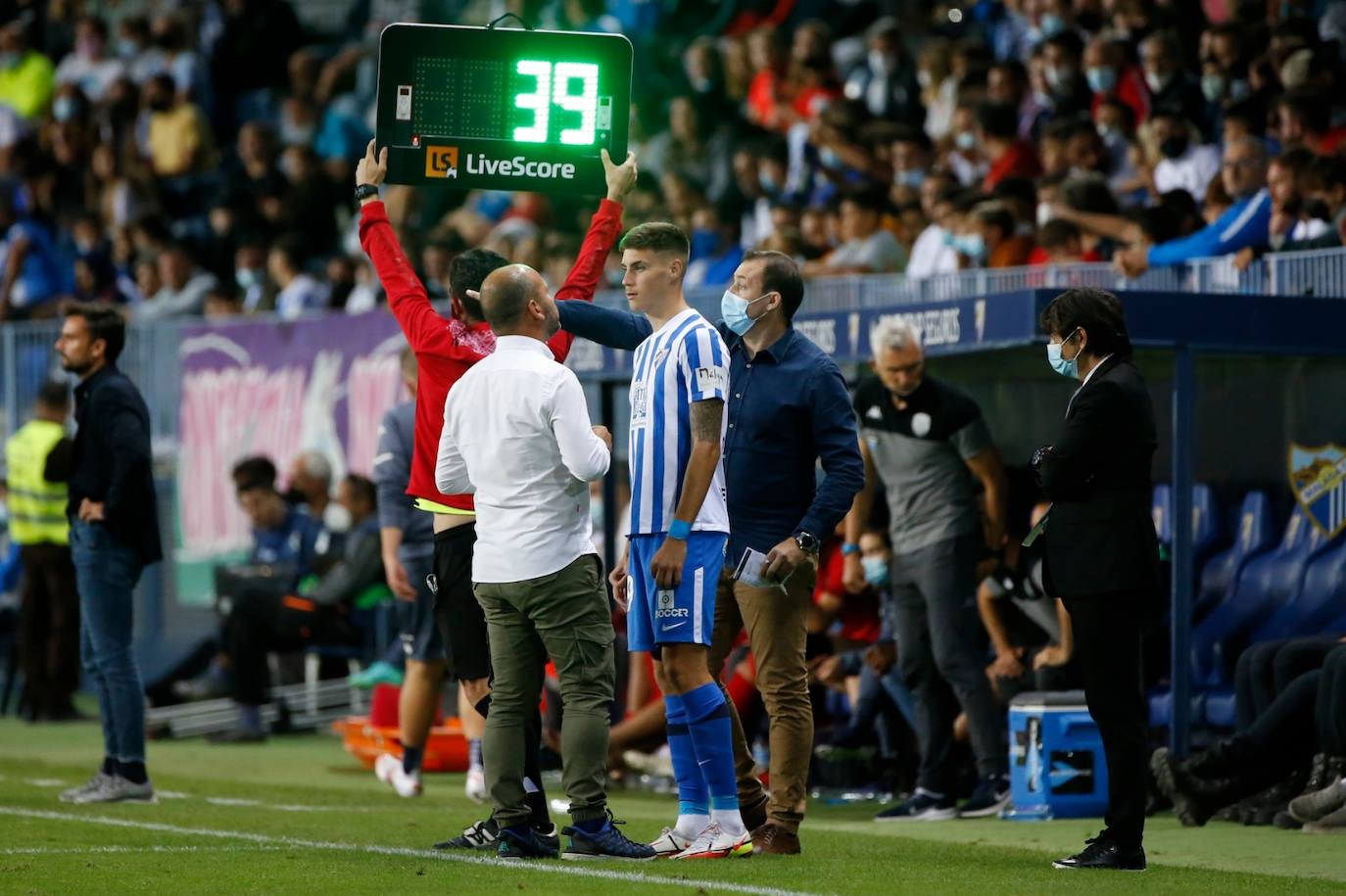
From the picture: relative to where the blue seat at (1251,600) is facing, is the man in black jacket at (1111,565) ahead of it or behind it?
ahead

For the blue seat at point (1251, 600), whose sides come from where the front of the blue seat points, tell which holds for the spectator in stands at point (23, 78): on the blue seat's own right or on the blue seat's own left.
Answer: on the blue seat's own right

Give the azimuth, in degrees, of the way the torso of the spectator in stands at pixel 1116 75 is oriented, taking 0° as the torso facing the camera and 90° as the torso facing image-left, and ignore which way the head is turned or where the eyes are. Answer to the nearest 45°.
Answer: approximately 45°

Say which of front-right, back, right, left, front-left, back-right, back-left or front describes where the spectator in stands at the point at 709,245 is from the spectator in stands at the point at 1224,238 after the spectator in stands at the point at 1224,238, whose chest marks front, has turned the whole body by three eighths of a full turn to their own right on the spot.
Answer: front-left

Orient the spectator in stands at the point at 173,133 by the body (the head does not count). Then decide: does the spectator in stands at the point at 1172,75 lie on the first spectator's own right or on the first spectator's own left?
on the first spectator's own left

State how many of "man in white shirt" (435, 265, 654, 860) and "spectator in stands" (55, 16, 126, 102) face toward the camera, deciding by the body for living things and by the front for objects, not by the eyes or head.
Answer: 1

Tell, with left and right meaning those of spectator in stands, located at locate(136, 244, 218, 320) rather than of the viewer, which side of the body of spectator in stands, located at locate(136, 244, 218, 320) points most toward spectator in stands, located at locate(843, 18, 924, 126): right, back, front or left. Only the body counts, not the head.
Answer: left

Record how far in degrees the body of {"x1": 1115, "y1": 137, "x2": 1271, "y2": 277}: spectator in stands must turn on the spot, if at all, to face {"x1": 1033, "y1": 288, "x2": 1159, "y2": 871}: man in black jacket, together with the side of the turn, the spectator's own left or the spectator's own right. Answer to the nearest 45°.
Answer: approximately 45° to the spectator's own left

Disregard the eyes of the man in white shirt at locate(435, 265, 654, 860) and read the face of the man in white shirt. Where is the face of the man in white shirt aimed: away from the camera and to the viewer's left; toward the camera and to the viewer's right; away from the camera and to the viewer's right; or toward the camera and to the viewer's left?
away from the camera and to the viewer's right

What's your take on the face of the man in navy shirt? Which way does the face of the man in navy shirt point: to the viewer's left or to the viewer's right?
to the viewer's left

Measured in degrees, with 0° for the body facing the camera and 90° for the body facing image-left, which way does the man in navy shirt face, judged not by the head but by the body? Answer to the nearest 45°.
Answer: approximately 45°

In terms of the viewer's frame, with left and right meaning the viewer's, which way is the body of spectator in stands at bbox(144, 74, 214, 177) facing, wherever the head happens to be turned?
facing the viewer and to the left of the viewer

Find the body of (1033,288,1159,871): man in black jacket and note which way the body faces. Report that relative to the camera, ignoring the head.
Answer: to the viewer's left

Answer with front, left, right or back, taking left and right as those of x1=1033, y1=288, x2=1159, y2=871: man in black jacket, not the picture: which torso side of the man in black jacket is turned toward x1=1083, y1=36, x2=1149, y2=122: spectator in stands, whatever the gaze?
right

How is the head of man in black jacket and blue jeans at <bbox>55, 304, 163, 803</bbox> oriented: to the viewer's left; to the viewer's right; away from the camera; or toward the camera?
to the viewer's left

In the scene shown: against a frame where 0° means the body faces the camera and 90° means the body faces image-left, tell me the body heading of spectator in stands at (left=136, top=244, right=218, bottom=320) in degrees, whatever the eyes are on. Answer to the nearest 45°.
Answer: approximately 45°

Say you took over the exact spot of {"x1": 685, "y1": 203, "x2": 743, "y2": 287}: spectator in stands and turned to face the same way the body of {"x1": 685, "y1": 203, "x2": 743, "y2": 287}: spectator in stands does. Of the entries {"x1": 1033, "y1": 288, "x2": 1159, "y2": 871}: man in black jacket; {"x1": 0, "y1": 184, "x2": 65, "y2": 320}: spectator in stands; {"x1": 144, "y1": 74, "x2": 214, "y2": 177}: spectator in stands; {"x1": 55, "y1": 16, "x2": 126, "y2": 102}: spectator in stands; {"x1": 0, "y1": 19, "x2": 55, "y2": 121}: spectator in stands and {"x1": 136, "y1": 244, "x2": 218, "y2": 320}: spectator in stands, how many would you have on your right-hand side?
5

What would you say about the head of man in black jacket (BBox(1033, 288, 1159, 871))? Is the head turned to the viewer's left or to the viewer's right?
to the viewer's left

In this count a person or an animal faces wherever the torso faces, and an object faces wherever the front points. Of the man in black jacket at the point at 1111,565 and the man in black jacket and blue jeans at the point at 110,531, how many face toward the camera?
0

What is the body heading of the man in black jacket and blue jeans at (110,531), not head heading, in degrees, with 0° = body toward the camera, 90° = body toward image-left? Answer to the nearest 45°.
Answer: approximately 90°
